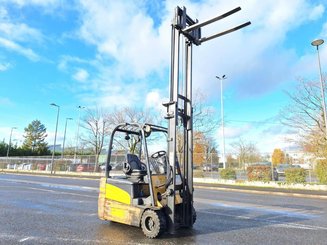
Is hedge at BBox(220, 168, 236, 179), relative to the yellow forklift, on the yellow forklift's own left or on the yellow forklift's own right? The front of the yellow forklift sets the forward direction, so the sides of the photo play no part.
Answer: on the yellow forklift's own left

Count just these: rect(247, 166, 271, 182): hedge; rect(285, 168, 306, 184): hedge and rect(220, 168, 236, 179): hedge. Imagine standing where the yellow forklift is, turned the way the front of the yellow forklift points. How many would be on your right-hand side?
0

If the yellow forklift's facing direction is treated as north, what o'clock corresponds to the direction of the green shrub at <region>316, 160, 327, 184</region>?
The green shrub is roughly at 9 o'clock from the yellow forklift.

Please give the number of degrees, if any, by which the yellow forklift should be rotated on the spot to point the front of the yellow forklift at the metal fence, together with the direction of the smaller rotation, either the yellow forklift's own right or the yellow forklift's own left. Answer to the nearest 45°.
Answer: approximately 135° to the yellow forklift's own left

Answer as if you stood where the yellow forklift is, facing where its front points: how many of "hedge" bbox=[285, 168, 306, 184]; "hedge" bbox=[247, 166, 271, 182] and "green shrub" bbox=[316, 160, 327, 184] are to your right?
0

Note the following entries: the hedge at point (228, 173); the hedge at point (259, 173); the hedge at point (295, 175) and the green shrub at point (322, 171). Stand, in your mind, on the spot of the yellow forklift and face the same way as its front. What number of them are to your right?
0

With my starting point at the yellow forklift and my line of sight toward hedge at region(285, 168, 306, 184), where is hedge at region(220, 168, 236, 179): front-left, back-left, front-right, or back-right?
front-left

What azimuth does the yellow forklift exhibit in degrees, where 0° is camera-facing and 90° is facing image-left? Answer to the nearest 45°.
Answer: approximately 315°
